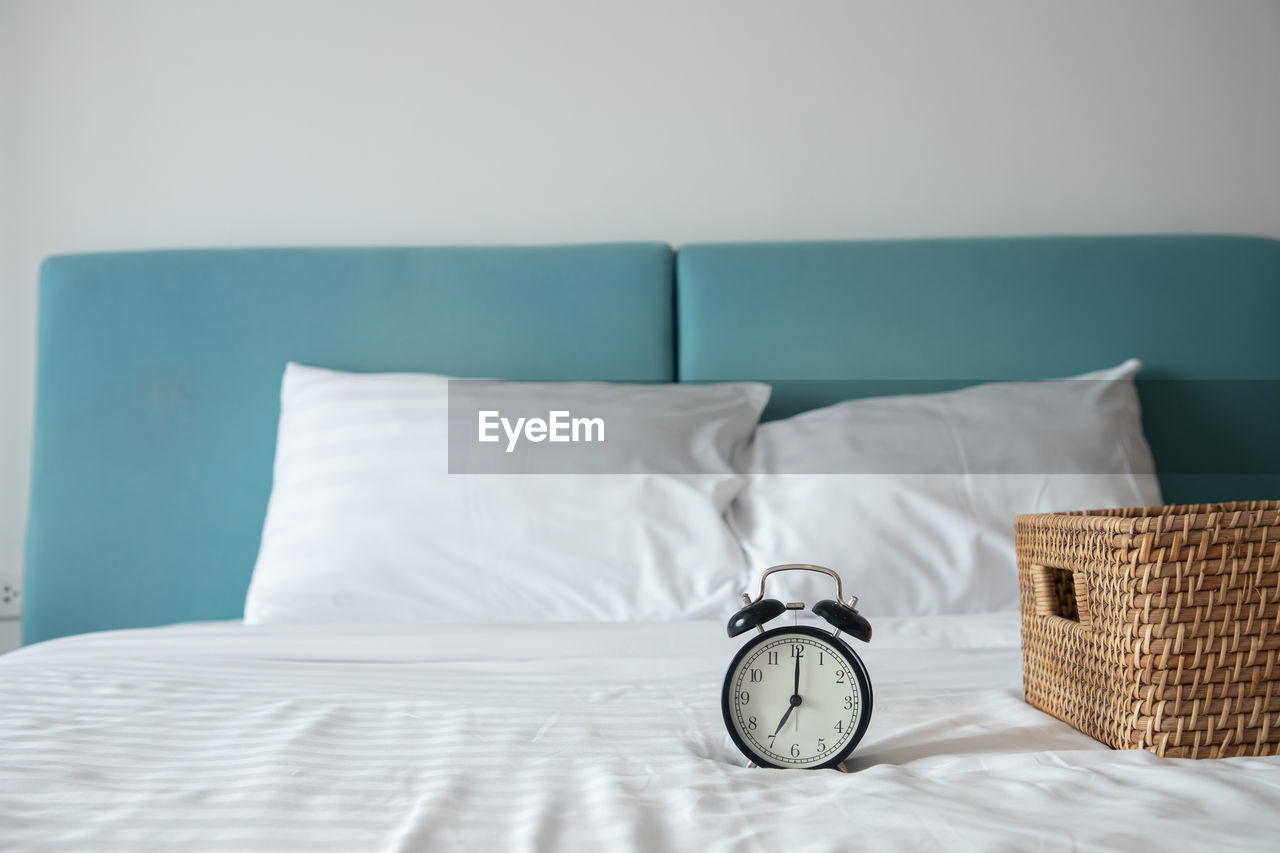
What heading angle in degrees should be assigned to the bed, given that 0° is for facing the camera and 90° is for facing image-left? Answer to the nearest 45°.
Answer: approximately 0°

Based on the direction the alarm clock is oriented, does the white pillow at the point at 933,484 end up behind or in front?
behind

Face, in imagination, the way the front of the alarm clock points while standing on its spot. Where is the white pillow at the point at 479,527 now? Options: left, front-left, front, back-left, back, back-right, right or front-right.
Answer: back-right
